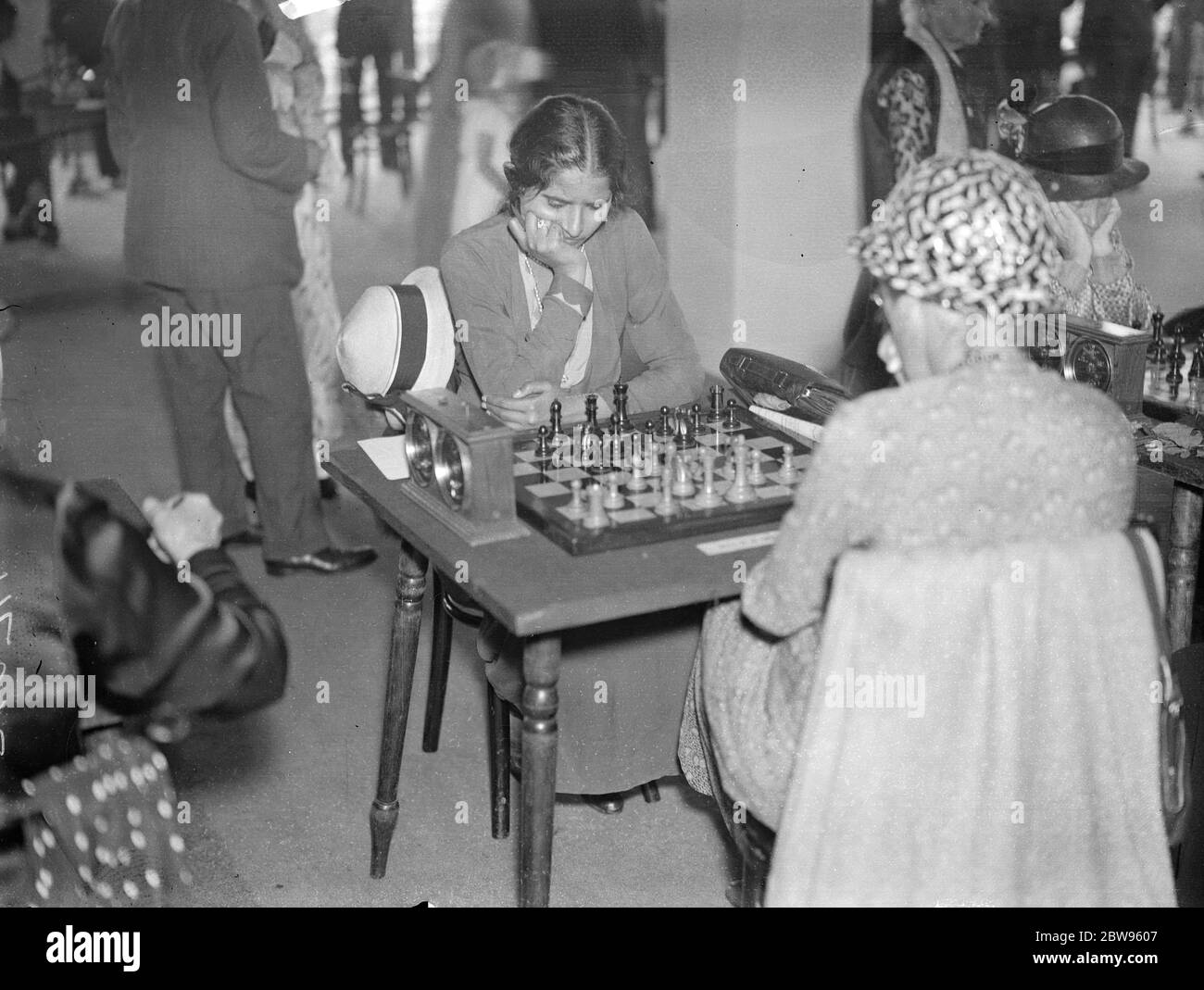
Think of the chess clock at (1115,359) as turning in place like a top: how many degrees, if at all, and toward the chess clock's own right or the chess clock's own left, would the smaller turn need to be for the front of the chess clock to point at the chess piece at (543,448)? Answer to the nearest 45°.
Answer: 0° — it already faces it

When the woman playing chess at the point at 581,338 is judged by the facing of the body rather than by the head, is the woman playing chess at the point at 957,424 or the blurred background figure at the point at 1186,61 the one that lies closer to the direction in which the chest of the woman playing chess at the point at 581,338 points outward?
the woman playing chess

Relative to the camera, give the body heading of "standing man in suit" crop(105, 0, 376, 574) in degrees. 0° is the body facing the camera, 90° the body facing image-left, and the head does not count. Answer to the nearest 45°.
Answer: approximately 225°

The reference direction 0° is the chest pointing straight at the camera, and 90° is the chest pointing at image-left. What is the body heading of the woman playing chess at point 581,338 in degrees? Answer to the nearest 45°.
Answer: approximately 0°

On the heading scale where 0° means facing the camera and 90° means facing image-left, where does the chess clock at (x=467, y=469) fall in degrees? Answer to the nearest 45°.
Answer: approximately 45°

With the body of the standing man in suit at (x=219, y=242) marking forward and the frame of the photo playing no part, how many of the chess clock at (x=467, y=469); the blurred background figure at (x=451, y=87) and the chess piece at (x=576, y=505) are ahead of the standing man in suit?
1

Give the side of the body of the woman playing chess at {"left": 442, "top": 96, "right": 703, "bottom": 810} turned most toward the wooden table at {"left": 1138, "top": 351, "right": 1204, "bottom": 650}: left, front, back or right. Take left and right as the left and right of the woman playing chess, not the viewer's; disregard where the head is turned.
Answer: left

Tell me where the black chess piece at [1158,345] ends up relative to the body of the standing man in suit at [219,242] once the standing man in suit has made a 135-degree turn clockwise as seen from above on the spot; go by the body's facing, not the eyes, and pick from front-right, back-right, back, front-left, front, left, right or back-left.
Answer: front-left

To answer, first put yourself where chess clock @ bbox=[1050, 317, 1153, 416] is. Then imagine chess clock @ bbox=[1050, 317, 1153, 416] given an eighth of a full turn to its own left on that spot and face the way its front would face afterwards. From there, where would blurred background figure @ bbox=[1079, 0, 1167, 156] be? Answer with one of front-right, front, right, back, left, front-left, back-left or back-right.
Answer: back

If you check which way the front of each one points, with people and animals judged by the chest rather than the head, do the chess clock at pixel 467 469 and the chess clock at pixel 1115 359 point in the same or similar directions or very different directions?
same or similar directions

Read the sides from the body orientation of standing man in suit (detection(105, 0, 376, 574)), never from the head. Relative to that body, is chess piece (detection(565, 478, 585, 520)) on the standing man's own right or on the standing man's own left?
on the standing man's own right

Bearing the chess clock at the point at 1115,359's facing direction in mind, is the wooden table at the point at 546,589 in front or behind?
in front

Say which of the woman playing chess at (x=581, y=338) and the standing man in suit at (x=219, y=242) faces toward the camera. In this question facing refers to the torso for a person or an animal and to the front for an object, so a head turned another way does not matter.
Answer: the woman playing chess

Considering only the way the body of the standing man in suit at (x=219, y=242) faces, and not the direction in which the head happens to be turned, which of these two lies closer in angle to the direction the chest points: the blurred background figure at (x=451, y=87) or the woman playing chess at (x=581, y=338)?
the blurred background figure

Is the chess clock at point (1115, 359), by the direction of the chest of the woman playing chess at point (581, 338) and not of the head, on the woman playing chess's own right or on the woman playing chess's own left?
on the woman playing chess's own left

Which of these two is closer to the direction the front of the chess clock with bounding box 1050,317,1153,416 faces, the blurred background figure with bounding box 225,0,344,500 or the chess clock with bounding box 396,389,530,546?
the chess clock
